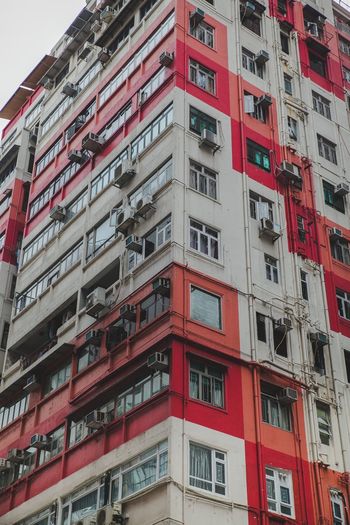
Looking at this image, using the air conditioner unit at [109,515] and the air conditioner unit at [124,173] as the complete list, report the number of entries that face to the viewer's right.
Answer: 0

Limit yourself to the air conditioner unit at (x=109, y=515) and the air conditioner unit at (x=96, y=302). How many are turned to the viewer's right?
0

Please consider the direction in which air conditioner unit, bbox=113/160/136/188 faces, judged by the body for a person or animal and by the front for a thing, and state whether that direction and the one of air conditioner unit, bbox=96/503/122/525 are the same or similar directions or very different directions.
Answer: same or similar directions

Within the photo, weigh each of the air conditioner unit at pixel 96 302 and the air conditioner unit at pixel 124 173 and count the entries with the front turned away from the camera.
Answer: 0

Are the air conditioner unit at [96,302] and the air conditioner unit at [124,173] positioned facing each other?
no

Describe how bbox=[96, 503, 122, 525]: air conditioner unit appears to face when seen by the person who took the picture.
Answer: facing the viewer and to the left of the viewer

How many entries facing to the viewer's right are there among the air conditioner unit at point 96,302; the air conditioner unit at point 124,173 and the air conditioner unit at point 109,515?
0
